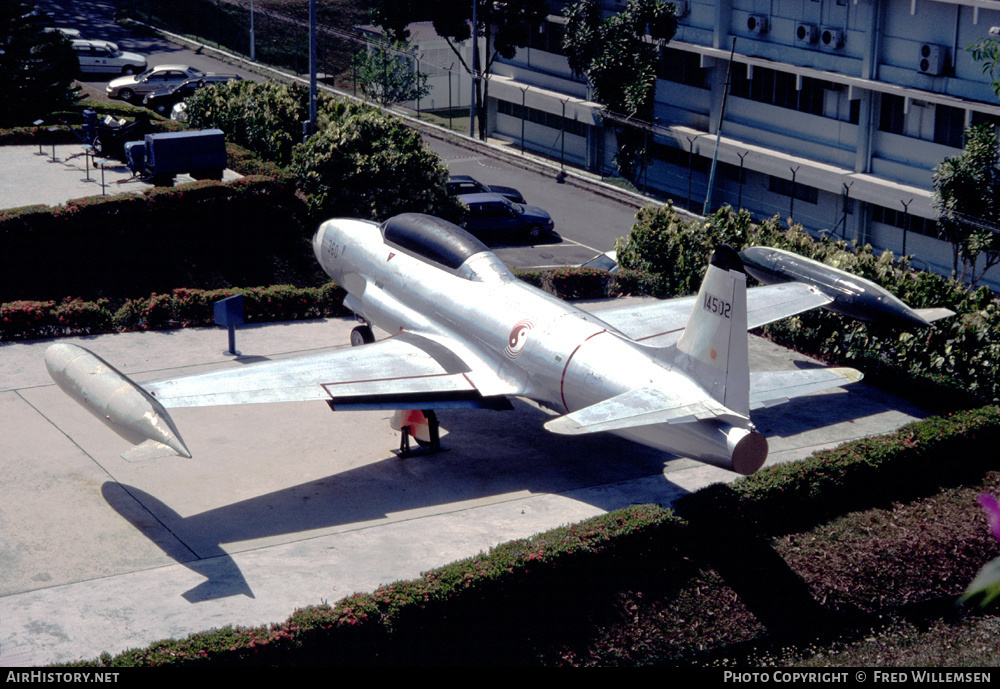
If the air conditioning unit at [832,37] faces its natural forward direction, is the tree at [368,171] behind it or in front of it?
in front

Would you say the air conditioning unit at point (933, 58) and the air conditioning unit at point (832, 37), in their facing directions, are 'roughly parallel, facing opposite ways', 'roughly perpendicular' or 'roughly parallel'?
roughly parallel

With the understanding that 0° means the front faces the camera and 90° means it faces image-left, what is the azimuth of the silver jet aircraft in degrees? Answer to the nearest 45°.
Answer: approximately 135°

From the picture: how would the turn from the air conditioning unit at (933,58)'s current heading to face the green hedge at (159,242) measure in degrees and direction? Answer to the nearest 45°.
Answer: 0° — it already faces it

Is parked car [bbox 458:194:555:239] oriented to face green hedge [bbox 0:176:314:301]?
no

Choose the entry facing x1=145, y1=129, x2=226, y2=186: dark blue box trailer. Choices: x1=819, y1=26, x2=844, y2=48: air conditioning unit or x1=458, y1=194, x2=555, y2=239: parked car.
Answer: the air conditioning unit

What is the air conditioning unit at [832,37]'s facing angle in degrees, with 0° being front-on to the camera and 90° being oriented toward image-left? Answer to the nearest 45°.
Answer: approximately 45°

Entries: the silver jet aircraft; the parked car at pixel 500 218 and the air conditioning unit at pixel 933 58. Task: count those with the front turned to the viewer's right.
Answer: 1

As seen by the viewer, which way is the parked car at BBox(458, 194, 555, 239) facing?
to the viewer's right

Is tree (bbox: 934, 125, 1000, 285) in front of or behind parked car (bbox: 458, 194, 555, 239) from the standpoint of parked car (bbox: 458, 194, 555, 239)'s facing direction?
in front

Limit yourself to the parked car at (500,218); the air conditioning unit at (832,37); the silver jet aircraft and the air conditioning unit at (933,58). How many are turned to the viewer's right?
1

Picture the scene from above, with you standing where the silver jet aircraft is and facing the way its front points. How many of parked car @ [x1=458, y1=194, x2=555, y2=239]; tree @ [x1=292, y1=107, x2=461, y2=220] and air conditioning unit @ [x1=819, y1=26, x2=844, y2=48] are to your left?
0

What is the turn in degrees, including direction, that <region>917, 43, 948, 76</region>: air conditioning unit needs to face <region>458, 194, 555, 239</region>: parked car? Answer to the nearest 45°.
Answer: approximately 45° to its right

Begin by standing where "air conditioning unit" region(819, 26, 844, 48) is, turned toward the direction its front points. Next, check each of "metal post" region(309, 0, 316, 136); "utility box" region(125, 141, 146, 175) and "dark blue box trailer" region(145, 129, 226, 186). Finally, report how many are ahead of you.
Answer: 3

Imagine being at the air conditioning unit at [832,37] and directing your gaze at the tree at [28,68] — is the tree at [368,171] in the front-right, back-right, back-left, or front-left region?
front-left

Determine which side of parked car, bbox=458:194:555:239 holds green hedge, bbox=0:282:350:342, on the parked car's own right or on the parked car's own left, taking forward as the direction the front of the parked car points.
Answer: on the parked car's own right

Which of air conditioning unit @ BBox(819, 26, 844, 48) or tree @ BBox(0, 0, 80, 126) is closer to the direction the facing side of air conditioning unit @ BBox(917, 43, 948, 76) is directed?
the tree
